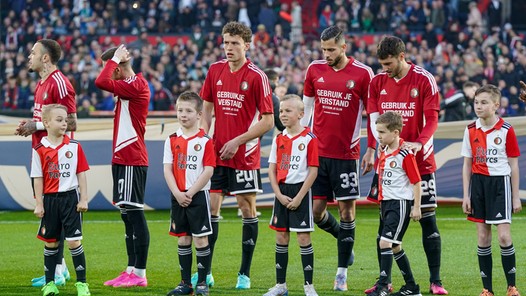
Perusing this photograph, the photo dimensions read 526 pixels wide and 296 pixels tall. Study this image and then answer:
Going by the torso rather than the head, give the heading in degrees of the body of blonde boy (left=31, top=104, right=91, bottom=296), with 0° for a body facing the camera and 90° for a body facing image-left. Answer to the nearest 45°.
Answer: approximately 0°

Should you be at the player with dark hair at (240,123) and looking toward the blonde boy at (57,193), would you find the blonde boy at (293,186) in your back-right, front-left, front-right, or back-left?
back-left

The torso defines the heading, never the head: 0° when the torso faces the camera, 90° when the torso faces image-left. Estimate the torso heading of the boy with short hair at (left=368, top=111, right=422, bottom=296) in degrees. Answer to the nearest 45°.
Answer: approximately 45°

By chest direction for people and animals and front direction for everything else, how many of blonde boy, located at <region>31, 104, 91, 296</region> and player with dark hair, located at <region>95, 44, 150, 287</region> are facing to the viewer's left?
1

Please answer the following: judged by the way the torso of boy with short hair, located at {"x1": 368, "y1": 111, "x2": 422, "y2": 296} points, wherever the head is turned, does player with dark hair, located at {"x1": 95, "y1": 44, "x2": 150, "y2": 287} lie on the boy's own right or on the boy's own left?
on the boy's own right

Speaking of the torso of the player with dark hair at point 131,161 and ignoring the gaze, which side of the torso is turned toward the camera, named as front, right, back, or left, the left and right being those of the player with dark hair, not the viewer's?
left

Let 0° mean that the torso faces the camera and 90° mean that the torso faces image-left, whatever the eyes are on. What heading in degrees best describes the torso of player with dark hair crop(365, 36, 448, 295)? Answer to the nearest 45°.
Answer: approximately 45°

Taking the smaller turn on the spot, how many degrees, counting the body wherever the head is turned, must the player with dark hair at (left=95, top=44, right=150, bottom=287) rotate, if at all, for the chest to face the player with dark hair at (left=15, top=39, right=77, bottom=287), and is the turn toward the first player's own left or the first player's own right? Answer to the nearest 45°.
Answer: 0° — they already face them

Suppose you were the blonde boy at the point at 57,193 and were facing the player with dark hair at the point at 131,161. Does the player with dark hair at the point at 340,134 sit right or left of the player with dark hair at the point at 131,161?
right

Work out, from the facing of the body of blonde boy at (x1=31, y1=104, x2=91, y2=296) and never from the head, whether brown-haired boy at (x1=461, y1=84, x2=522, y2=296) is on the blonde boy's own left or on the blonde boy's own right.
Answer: on the blonde boy's own left
